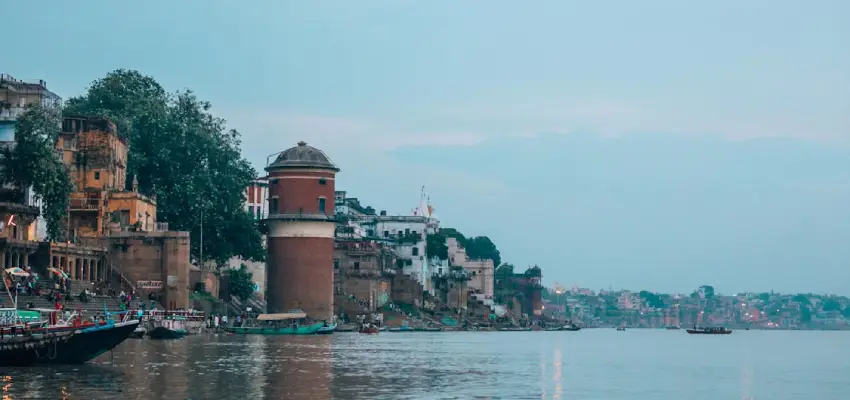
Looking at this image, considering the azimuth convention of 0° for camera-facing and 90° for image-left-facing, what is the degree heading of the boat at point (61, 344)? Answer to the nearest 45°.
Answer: approximately 270°
